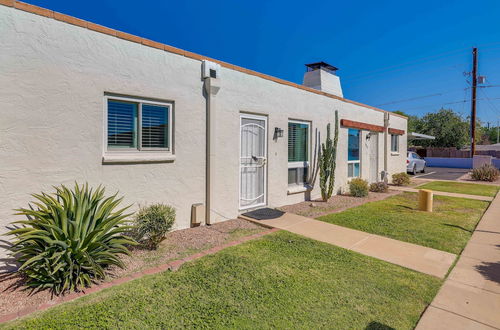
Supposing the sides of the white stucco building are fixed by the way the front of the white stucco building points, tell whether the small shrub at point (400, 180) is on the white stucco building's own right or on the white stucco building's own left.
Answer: on the white stucco building's own left

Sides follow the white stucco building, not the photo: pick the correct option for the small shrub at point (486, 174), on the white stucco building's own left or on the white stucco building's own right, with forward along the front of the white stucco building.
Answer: on the white stucco building's own left

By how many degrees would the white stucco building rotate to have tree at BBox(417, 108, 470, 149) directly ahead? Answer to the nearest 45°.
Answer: approximately 90° to its left

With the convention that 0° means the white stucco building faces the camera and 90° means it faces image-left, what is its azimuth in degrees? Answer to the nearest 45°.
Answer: approximately 315°

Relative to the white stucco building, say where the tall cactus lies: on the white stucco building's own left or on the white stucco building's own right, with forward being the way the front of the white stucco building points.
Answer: on the white stucco building's own left

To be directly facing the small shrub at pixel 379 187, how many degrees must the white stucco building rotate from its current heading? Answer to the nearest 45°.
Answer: approximately 90° to its left

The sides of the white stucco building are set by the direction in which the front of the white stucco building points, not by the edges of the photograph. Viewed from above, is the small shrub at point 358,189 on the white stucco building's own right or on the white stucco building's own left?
on the white stucco building's own left

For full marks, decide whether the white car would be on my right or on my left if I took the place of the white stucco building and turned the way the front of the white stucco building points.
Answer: on my left
